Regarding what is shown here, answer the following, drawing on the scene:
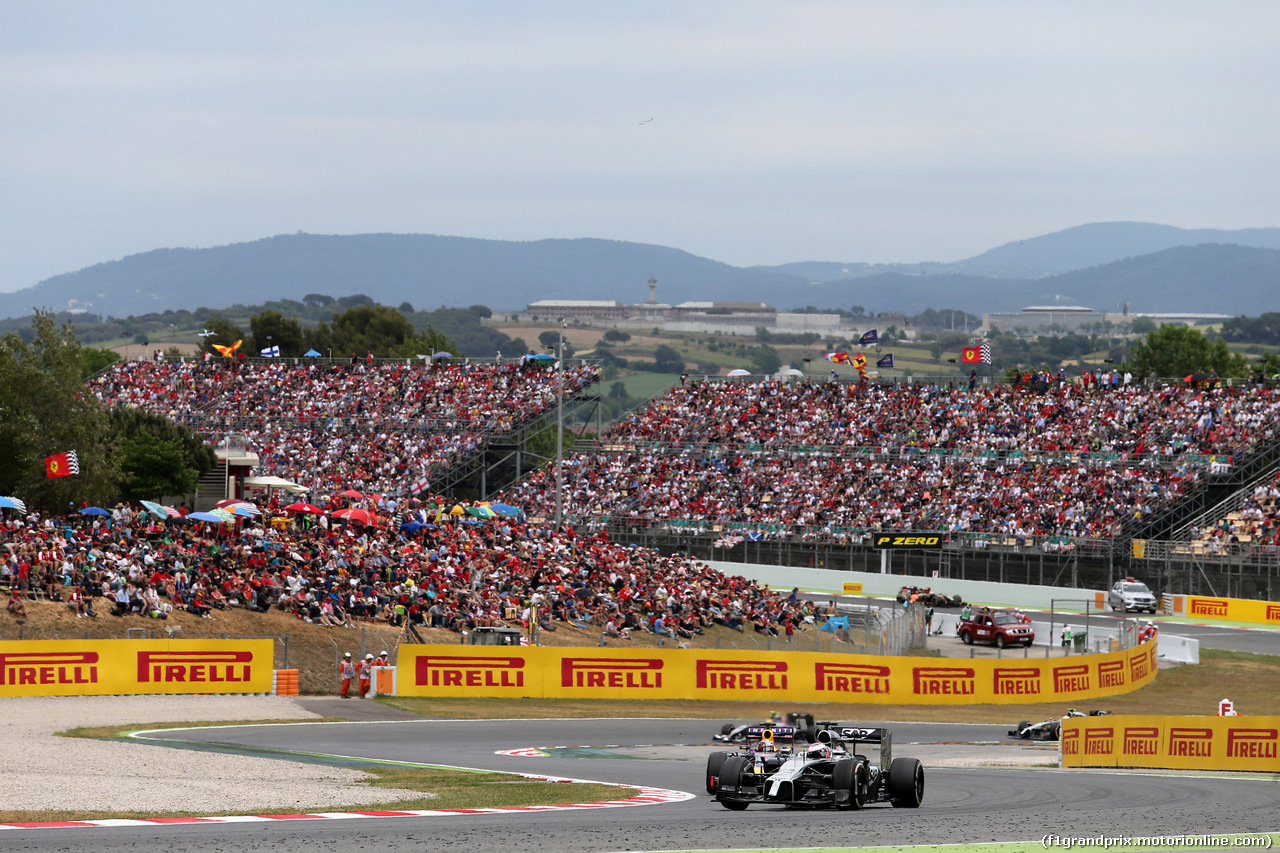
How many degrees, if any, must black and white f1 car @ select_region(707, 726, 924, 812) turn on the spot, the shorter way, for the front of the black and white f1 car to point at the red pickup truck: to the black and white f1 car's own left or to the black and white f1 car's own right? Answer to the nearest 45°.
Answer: approximately 135° to the black and white f1 car's own right

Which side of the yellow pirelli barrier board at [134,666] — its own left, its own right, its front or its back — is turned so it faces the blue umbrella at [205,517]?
back

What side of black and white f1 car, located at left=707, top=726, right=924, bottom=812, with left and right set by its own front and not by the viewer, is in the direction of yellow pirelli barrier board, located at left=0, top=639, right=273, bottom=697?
right

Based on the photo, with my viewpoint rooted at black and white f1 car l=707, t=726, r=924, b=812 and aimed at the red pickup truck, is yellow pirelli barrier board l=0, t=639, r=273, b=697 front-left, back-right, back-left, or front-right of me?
front-left

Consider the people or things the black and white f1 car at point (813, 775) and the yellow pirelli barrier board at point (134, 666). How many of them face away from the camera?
0

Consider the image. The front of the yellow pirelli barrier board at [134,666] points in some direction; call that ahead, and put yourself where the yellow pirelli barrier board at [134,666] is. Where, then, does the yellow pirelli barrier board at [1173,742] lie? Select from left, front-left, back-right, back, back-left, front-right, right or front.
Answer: front-left

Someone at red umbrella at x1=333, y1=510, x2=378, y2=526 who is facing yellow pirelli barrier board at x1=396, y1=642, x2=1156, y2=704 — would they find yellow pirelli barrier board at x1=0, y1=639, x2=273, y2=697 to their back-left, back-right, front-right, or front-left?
front-right

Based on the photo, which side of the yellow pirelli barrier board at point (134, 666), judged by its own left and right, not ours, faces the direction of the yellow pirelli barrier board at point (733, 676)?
left

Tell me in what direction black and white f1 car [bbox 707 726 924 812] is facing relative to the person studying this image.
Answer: facing the viewer and to the left of the viewer

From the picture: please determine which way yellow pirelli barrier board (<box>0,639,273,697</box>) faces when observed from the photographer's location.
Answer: facing the viewer

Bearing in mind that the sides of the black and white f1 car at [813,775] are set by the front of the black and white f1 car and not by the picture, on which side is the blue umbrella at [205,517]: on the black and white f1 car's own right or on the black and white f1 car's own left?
on the black and white f1 car's own right

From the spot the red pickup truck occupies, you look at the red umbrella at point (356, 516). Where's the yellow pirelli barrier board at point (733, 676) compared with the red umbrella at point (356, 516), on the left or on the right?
left

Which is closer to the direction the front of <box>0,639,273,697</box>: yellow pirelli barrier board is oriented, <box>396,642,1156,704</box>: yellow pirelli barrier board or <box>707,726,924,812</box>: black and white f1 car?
the black and white f1 car

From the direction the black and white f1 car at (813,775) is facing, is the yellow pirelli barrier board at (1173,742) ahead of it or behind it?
behind

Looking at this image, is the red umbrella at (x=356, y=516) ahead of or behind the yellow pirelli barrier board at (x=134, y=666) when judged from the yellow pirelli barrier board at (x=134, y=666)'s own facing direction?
behind
